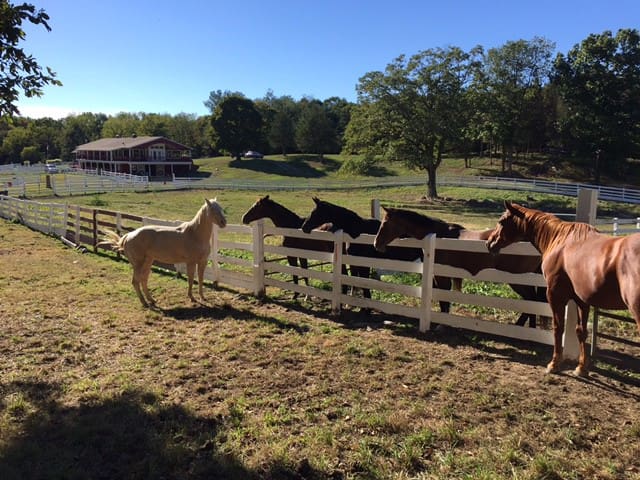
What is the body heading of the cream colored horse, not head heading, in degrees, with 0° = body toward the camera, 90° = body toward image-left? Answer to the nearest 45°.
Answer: approximately 270°

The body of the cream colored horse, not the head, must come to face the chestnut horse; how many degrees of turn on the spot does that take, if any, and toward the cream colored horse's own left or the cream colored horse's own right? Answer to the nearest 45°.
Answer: approximately 45° to the cream colored horse's own right

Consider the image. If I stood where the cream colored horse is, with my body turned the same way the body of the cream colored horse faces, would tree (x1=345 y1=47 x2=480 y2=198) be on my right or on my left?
on my left

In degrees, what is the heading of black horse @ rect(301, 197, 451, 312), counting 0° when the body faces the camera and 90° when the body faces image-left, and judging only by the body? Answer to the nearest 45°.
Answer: approximately 90°

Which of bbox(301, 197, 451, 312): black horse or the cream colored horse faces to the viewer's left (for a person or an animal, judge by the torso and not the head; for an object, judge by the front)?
the black horse

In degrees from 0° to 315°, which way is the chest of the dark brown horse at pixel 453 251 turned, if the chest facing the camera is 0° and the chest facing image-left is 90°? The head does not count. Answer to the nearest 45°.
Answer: approximately 90°

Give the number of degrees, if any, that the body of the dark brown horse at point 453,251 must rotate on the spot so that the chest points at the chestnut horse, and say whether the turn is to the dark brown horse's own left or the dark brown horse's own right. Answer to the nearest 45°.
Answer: approximately 135° to the dark brown horse's own left

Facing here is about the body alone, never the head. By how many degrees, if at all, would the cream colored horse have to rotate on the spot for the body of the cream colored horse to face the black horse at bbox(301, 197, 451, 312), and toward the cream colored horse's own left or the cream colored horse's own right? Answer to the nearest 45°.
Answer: approximately 45° to the cream colored horse's own right

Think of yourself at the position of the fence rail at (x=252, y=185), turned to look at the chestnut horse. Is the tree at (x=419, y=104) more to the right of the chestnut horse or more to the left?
left

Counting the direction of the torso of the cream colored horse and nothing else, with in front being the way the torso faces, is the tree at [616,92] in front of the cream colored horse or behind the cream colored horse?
in front

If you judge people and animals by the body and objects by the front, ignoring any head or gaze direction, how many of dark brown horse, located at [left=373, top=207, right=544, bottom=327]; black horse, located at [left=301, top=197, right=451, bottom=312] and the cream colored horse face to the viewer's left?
2

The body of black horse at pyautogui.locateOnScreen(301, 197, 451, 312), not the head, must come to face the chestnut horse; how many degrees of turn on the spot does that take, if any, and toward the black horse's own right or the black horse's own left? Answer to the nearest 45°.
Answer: approximately 135° to the black horse's own left
